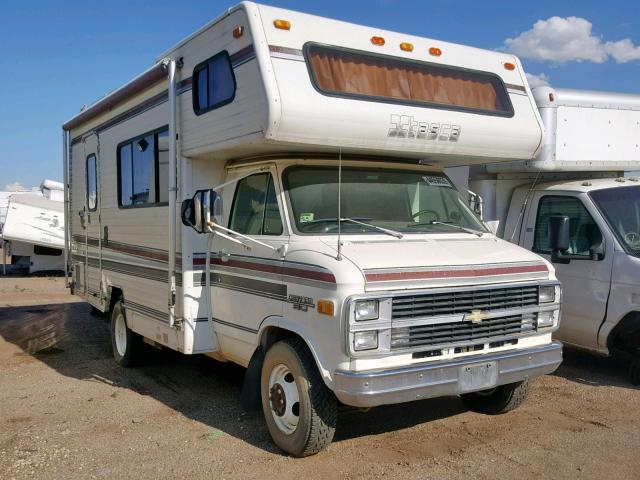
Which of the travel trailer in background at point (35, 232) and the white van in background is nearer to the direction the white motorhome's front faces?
the white van in background

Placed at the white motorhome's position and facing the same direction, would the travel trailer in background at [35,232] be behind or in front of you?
behind

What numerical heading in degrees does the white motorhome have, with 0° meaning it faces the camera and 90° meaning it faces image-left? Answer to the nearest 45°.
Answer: approximately 315°

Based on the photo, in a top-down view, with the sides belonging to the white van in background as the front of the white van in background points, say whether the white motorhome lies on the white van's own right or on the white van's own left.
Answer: on the white van's own right

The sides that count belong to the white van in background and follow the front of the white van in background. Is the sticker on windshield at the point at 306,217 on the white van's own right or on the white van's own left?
on the white van's own right
